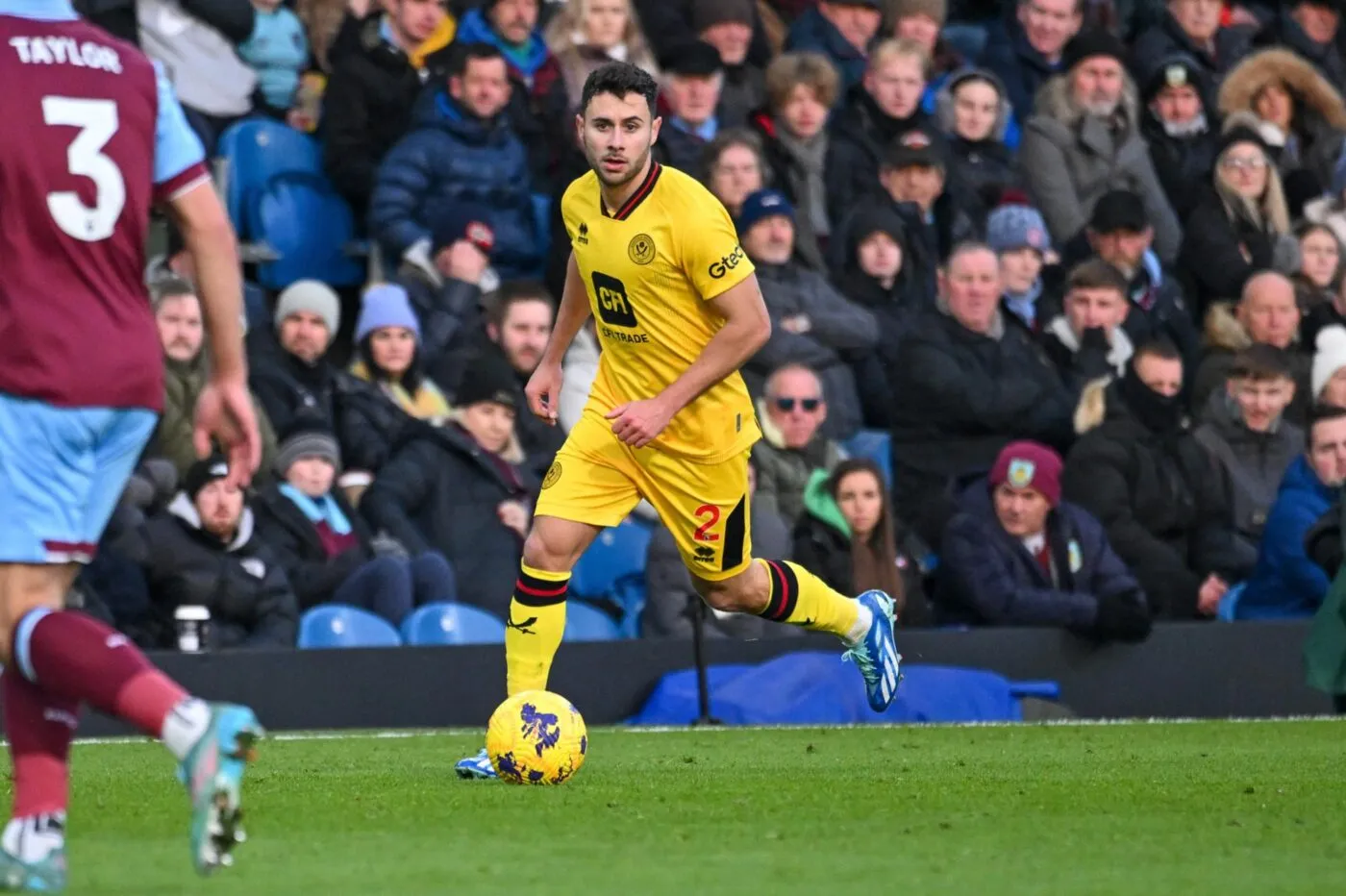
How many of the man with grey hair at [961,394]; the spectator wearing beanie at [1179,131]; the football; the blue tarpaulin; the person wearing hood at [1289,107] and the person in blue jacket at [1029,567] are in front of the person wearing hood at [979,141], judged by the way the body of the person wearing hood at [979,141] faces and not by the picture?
4

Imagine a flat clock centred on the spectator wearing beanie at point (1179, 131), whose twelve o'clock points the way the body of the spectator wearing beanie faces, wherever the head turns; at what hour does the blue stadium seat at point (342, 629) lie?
The blue stadium seat is roughly at 1 o'clock from the spectator wearing beanie.

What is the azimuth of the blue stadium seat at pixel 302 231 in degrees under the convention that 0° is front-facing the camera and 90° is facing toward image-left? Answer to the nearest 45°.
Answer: approximately 0°

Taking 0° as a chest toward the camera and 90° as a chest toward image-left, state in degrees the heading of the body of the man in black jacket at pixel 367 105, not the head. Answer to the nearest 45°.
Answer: approximately 315°
